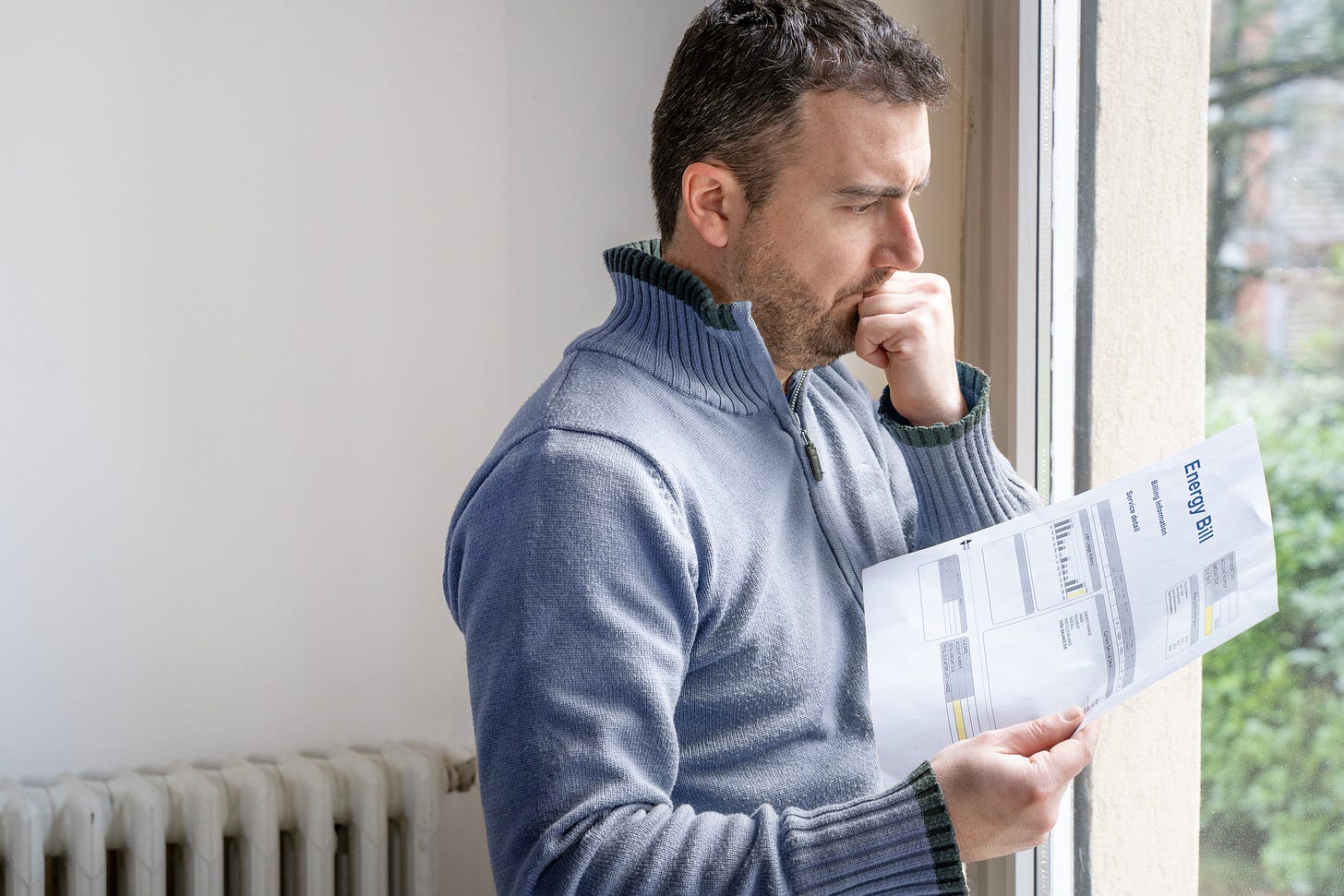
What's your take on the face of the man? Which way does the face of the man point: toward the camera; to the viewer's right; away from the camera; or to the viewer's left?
to the viewer's right

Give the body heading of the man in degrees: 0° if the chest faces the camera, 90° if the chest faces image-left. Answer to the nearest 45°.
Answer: approximately 315°

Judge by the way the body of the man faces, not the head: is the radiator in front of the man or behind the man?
behind
